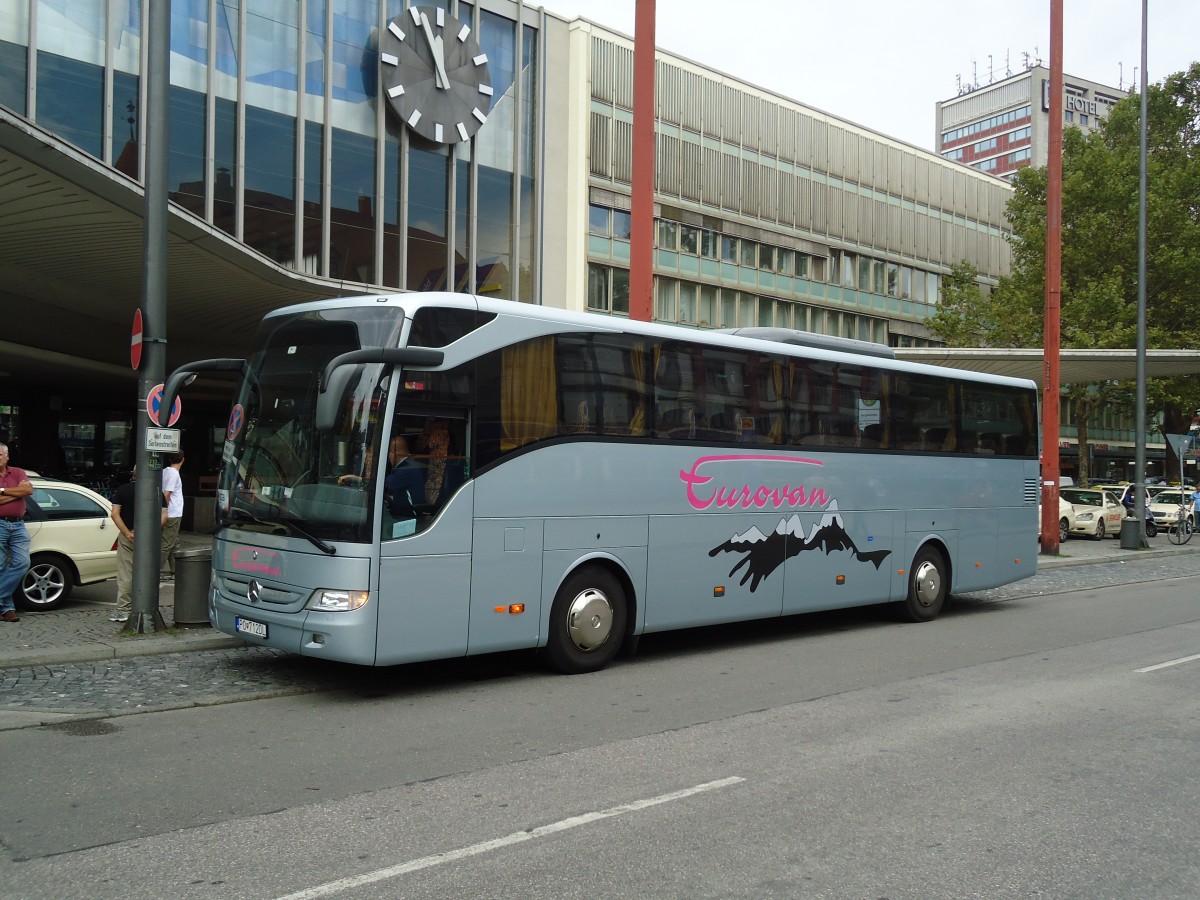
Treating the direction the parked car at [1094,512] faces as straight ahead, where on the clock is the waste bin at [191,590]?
The waste bin is roughly at 11 o'clock from the parked car.

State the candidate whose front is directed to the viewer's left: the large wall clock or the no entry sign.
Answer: the no entry sign

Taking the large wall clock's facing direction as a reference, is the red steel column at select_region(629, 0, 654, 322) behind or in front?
in front

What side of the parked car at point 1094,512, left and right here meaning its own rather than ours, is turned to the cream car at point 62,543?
front

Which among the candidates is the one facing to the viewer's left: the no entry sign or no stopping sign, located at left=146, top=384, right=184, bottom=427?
the no entry sign

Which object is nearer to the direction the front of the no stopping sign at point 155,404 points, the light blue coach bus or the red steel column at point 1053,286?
the light blue coach bus

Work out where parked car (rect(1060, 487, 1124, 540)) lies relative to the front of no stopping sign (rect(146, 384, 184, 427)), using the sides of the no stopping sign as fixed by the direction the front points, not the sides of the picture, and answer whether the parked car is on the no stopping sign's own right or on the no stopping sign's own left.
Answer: on the no stopping sign's own left

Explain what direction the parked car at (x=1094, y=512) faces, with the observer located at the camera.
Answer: facing the viewer and to the left of the viewer

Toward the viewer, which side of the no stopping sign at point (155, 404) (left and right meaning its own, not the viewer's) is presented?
front

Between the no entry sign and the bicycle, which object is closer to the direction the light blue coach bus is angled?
the no entry sign

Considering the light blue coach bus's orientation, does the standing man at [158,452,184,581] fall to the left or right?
on its right

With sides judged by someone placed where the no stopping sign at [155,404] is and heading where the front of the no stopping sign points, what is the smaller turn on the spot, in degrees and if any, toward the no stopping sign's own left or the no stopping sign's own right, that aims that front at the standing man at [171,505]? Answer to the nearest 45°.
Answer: approximately 180°

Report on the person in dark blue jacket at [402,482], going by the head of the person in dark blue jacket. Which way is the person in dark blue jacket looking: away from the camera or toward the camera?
toward the camera

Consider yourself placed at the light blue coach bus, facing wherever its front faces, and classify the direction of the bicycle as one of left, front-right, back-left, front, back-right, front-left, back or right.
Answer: back
